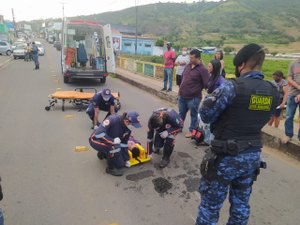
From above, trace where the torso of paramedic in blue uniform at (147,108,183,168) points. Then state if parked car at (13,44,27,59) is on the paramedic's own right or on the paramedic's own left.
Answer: on the paramedic's own right

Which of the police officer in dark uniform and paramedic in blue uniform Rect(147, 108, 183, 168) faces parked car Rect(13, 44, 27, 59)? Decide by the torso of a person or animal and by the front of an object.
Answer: the police officer in dark uniform

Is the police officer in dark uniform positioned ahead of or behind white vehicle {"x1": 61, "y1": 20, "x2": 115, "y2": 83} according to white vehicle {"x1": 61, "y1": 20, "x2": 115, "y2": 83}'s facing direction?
behind

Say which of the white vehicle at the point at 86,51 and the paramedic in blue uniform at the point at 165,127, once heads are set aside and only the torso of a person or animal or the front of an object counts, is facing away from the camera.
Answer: the white vehicle

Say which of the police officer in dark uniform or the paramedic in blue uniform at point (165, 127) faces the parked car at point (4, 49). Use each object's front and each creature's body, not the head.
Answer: the police officer in dark uniform

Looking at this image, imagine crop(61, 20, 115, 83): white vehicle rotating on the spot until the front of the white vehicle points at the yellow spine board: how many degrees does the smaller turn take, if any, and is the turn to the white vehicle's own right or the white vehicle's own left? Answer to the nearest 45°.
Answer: approximately 180°

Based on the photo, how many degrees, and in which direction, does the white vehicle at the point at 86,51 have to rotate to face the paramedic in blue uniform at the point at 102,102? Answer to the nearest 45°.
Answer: approximately 180°

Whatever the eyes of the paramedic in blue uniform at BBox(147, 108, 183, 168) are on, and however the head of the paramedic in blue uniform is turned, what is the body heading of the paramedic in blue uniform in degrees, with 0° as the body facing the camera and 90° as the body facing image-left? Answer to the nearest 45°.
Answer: approximately 45°

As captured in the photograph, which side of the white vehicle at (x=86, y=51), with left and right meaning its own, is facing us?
back

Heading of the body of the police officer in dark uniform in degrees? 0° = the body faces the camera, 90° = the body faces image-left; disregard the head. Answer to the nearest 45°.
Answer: approximately 135°

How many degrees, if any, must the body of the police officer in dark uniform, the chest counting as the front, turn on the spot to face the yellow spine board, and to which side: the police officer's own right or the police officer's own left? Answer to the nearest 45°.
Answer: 0° — they already face it

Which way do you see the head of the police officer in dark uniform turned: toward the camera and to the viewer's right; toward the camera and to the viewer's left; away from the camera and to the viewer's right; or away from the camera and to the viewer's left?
away from the camera and to the viewer's left
